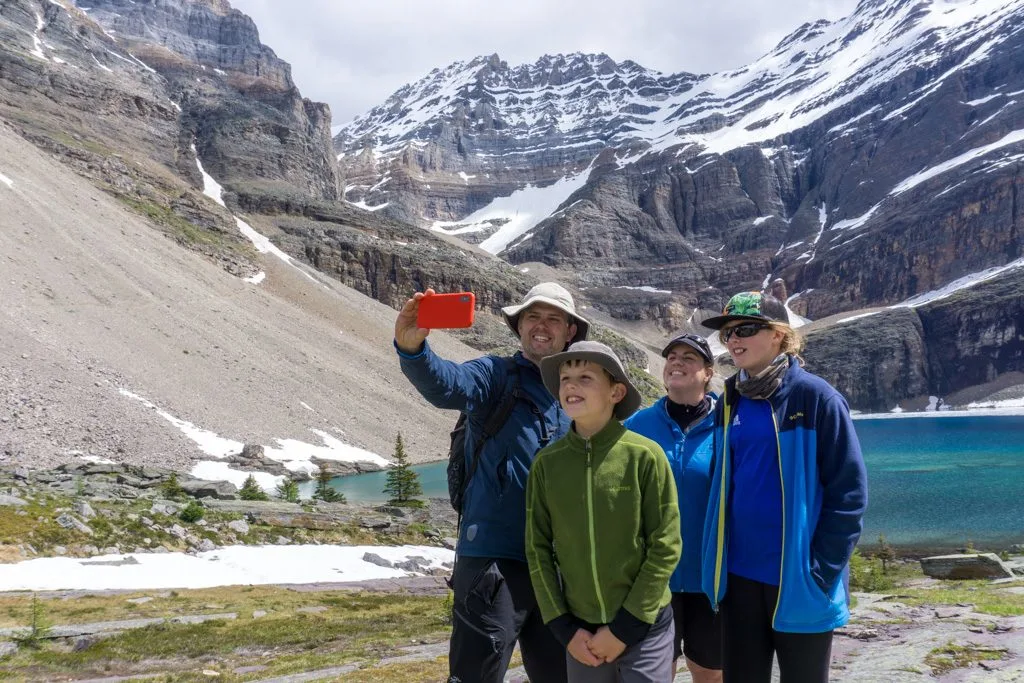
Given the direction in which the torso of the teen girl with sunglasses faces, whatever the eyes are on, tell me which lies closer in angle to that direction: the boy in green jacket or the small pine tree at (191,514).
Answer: the boy in green jacket

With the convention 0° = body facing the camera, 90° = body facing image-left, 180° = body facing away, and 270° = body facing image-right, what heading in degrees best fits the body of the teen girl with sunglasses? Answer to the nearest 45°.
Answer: approximately 45°

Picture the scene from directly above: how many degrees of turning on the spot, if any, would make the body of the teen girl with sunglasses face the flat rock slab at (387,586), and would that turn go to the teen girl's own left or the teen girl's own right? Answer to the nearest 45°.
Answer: approximately 90° to the teen girl's own right

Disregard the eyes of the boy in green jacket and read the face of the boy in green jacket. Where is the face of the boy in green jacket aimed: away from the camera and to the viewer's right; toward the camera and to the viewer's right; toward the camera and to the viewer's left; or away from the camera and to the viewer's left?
toward the camera and to the viewer's left

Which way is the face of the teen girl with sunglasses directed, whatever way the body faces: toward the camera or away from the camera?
toward the camera

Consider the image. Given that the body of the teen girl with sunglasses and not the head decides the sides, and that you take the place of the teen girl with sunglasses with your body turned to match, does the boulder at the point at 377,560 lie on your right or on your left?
on your right

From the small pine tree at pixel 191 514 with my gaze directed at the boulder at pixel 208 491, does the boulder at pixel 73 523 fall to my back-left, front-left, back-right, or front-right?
back-left

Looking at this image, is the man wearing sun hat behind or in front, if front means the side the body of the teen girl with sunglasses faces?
in front

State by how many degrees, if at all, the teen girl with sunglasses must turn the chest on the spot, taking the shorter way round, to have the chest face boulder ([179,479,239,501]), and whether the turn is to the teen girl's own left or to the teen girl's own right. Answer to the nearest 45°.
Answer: approximately 90° to the teen girl's own right

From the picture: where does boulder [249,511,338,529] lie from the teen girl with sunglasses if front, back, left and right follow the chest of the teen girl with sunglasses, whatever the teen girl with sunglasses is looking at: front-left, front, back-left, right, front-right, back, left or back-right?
right

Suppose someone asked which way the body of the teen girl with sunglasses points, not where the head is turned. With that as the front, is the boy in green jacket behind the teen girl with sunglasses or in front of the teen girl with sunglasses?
in front

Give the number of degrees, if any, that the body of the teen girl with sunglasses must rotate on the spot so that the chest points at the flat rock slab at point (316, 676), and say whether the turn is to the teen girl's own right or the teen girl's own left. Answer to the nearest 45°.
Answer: approximately 90° to the teen girl's own right

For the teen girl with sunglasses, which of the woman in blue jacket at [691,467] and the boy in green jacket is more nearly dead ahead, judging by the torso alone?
the boy in green jacket
